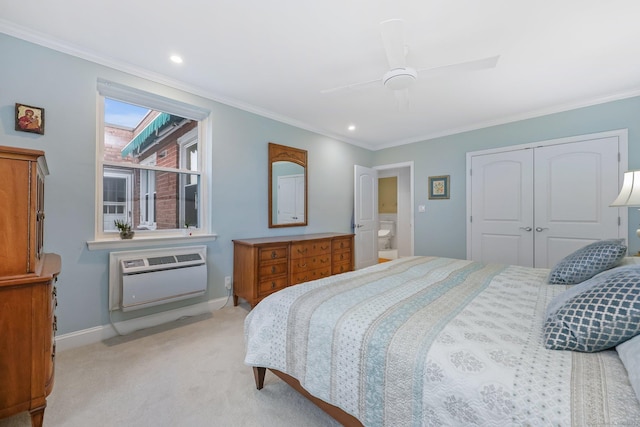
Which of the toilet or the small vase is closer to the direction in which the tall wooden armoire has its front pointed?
the toilet

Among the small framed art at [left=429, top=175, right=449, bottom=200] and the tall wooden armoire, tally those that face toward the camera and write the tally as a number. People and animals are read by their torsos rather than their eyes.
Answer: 1

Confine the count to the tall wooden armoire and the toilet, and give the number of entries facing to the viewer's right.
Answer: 1

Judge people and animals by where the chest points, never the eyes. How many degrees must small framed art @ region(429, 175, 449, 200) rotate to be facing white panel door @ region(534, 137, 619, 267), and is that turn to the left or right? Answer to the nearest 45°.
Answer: approximately 90° to its left

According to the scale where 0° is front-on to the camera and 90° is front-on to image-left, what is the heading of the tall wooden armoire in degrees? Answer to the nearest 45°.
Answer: approximately 270°

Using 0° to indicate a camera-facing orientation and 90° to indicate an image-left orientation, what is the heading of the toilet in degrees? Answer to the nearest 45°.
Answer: approximately 45°

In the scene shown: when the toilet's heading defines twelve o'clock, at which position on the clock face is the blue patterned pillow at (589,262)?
The blue patterned pillow is roughly at 10 o'clock from the toilet.
